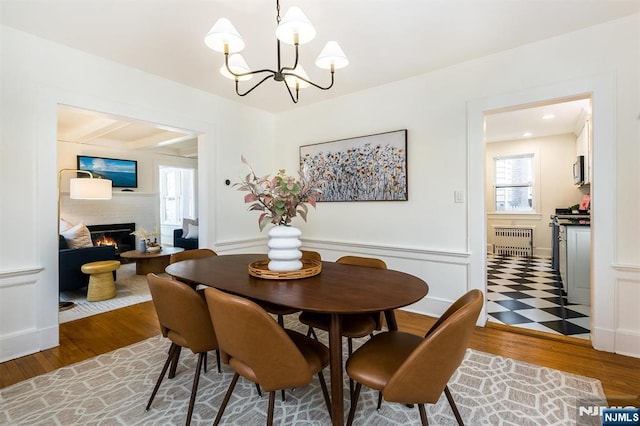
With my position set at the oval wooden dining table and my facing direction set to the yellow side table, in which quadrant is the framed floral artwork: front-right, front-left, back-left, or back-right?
front-right

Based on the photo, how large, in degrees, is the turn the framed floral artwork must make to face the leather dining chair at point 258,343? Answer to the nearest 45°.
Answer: approximately 45° to its left

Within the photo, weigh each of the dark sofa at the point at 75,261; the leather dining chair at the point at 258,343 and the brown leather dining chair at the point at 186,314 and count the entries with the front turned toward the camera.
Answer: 0

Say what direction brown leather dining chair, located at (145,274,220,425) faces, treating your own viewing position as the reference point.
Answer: facing away from the viewer and to the right of the viewer

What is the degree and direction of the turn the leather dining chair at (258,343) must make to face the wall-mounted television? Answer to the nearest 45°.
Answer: approximately 90° to its left

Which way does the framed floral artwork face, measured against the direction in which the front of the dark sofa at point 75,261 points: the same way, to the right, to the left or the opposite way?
the opposite way

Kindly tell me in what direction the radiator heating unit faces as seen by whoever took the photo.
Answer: facing the viewer

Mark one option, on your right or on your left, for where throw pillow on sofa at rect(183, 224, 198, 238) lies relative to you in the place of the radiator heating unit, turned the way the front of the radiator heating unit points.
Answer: on your right

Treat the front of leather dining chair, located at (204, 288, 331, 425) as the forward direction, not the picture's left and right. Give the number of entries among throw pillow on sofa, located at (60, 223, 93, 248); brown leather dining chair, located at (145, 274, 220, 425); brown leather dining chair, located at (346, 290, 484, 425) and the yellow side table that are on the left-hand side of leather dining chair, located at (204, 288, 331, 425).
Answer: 3

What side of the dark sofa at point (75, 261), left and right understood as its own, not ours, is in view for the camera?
right

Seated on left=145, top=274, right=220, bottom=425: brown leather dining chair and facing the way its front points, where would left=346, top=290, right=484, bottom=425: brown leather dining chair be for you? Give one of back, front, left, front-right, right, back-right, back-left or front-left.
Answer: right

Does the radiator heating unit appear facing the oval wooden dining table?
yes

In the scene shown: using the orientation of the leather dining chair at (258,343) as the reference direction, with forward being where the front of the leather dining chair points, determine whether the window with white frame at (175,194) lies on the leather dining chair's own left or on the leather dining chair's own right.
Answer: on the leather dining chair's own left
